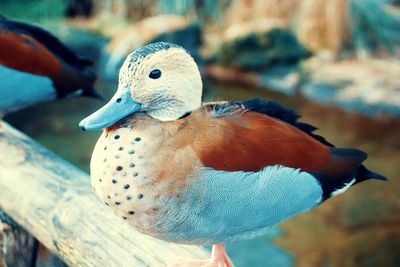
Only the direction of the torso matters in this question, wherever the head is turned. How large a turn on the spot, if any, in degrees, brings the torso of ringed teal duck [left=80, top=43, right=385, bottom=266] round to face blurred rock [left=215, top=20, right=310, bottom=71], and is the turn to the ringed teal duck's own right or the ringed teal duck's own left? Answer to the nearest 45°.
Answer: approximately 90° to the ringed teal duck's own right

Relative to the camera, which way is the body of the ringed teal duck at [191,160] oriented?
to the viewer's left

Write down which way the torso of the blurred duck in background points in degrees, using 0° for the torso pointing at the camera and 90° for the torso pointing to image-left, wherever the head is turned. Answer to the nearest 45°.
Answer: approximately 90°

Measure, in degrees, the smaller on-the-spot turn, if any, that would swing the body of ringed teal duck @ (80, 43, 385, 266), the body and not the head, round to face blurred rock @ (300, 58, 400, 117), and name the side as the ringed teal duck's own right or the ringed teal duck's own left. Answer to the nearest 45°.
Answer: approximately 90° to the ringed teal duck's own right

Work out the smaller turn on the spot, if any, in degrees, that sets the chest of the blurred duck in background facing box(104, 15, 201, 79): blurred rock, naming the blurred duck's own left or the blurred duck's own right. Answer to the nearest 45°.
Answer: approximately 90° to the blurred duck's own right

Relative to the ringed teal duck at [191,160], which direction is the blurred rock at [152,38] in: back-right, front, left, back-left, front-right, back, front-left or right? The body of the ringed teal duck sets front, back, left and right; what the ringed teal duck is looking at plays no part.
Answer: right

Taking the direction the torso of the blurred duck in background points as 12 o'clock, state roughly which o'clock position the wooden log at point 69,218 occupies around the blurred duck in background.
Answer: The wooden log is roughly at 9 o'clock from the blurred duck in background.

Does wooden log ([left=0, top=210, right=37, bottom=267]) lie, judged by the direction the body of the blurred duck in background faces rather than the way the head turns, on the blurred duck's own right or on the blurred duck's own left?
on the blurred duck's own left

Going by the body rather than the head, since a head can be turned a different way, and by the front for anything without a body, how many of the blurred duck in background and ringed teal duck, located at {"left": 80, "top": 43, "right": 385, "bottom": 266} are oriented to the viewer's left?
2
